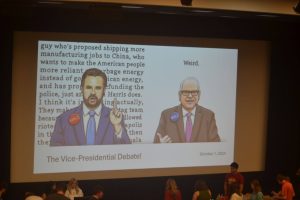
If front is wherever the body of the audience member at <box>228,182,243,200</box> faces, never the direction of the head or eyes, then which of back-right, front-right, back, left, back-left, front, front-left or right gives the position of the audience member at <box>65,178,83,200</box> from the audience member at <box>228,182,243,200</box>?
left

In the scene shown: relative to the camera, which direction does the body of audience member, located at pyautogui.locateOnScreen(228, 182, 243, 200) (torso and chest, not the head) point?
away from the camera
